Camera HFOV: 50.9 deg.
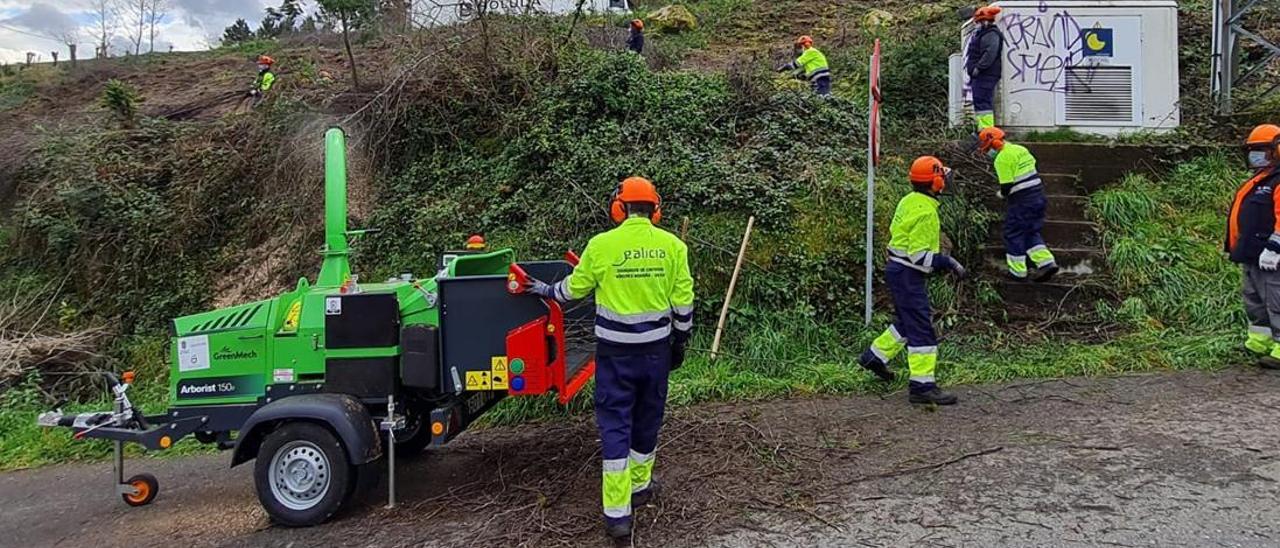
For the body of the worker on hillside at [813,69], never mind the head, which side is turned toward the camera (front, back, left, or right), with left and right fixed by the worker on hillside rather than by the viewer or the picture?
left

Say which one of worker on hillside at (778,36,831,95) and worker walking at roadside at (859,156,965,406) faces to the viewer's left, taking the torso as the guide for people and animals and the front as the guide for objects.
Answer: worker on hillside at (778,36,831,95)

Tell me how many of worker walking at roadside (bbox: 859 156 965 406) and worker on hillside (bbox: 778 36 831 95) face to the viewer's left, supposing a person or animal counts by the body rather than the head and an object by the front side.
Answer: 1

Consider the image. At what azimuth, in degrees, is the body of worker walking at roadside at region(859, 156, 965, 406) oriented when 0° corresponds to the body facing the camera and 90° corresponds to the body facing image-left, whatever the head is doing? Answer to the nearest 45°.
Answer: approximately 270°

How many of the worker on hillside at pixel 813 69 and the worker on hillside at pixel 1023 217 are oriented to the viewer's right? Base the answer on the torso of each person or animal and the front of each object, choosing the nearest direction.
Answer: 0

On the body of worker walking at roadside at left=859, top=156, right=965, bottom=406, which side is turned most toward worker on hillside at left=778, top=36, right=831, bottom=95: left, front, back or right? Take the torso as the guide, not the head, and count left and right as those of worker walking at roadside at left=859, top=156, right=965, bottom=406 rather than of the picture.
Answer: left

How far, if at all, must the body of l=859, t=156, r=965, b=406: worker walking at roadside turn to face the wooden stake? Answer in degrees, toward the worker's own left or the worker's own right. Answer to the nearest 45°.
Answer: approximately 135° to the worker's own left

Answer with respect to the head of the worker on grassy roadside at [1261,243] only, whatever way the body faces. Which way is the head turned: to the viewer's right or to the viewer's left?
to the viewer's left

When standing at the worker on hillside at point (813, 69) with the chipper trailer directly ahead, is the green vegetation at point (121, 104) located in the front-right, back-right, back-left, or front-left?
front-right

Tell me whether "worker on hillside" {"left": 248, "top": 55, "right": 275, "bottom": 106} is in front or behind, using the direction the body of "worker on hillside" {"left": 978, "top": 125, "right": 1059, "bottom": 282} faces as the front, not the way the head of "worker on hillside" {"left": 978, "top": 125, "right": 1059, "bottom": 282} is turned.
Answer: in front
